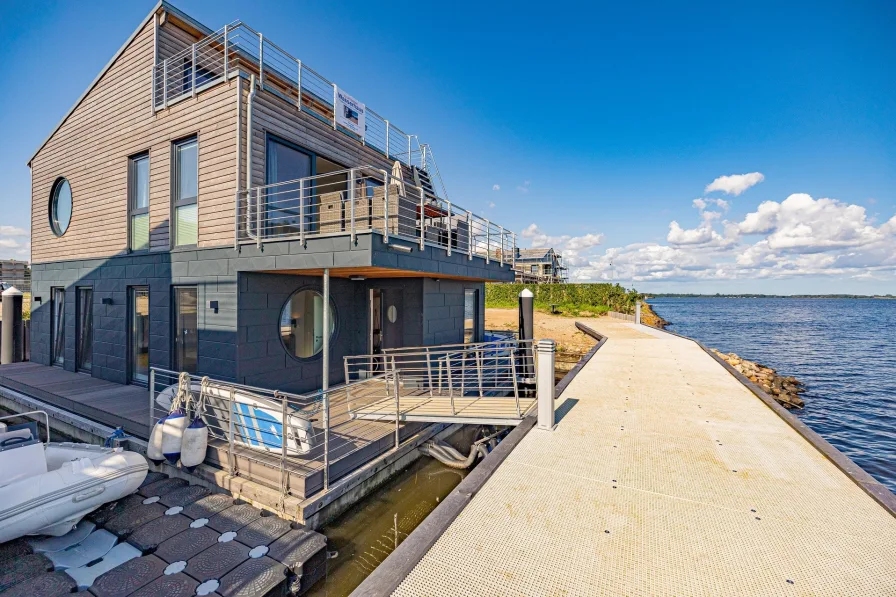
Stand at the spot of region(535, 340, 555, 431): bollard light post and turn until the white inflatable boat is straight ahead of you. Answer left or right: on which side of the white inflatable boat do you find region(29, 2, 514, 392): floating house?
right

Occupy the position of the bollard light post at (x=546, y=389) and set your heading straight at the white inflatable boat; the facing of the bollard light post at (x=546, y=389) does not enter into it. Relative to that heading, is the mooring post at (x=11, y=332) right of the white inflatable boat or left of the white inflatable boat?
right

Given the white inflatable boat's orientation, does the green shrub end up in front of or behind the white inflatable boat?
in front

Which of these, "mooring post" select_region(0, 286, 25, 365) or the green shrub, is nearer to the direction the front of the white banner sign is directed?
the green shrub

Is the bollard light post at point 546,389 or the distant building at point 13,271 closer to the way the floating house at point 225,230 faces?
the bollard light post

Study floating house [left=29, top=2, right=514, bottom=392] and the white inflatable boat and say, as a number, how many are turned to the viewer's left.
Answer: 0

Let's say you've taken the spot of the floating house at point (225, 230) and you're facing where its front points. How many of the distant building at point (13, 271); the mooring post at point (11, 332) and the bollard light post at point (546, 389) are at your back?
2

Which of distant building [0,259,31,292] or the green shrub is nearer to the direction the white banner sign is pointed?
the green shrub

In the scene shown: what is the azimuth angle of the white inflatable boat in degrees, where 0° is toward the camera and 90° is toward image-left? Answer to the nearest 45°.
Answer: approximately 270°

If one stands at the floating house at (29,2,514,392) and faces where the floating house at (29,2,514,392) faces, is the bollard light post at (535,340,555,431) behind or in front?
in front

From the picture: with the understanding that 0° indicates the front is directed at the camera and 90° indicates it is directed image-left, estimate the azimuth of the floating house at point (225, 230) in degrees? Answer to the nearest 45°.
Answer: approximately 315°

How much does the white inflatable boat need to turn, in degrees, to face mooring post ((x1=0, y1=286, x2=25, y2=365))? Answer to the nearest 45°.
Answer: approximately 90° to its left

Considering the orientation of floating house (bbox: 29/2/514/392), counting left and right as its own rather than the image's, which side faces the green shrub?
left

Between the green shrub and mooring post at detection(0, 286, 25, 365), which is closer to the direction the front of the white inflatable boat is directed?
the green shrub

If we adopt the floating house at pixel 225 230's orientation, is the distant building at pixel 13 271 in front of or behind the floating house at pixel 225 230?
behind

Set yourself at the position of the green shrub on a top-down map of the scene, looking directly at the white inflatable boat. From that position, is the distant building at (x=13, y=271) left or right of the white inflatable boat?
right

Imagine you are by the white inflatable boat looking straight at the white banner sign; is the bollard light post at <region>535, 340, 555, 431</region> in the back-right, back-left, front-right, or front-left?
front-right
